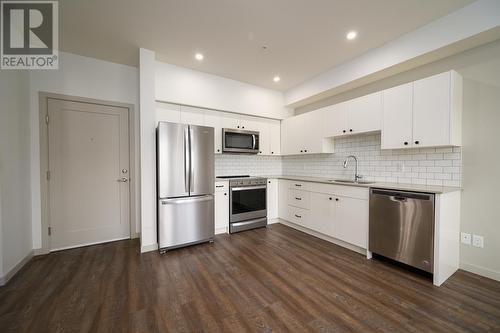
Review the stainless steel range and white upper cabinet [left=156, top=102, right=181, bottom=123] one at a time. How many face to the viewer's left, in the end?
0

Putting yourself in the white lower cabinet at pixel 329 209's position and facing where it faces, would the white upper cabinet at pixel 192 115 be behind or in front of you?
in front

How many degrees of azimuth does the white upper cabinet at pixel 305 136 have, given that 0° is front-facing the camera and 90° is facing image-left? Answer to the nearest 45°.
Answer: approximately 45°

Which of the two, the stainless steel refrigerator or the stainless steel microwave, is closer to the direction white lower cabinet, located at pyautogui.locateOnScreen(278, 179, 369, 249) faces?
the stainless steel refrigerator

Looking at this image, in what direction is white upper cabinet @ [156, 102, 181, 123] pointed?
toward the camera

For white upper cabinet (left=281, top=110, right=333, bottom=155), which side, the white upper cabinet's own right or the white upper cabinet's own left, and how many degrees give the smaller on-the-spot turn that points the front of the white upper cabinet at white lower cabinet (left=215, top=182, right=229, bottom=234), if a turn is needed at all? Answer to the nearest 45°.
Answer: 0° — it already faces it

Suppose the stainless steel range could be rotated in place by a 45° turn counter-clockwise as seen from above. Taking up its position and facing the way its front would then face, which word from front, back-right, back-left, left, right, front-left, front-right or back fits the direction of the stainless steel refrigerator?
back-right

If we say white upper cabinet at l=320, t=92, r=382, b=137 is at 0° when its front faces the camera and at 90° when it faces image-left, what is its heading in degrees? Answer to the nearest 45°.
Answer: approximately 45°

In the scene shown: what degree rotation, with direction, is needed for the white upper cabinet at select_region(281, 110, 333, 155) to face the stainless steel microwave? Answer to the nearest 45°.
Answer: approximately 45° to its right

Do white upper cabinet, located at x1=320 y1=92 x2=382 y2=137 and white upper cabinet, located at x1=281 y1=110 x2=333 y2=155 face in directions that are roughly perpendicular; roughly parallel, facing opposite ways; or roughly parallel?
roughly parallel

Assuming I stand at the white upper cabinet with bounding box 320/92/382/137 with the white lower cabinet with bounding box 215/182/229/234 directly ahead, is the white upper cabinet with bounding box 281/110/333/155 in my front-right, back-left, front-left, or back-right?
front-right

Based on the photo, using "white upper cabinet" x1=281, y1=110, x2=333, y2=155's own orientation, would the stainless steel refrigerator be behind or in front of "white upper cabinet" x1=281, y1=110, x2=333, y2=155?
in front

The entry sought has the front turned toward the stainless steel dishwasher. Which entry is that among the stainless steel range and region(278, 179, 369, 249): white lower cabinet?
the stainless steel range

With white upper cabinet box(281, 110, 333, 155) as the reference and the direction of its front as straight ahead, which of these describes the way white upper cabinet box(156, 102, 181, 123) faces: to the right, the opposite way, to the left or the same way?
to the left

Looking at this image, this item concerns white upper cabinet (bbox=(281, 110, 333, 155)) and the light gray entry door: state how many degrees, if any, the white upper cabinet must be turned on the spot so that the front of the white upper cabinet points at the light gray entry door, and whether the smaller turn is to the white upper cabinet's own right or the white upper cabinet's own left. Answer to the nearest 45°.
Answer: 0° — it already faces it

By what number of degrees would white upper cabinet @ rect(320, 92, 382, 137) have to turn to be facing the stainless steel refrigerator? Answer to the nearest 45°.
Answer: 0° — it already faces it

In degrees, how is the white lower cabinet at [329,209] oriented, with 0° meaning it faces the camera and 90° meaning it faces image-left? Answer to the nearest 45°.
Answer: approximately 45°

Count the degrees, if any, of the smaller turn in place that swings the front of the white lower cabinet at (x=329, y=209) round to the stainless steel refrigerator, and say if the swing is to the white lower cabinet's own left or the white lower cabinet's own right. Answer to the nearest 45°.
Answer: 0° — it already faces it
